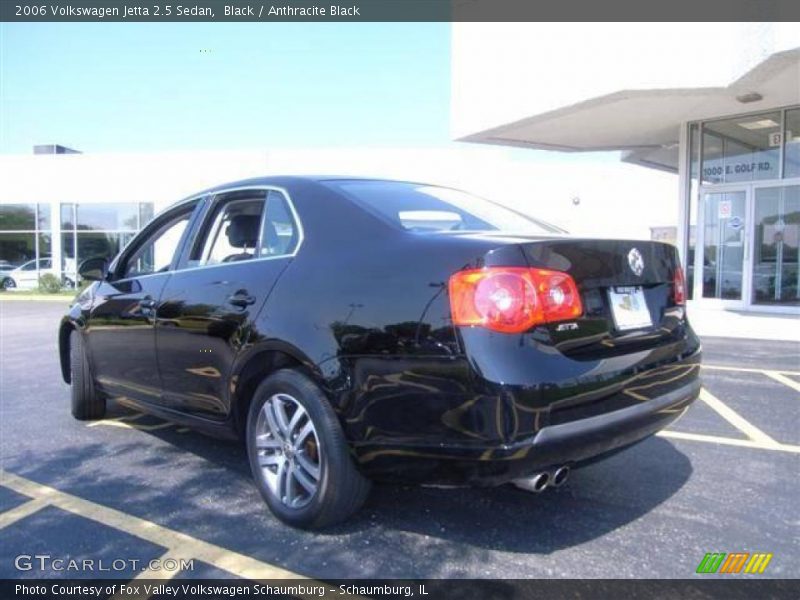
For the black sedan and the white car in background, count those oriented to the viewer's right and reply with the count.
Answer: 0

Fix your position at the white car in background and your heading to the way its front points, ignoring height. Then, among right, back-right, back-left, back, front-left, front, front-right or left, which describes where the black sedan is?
left

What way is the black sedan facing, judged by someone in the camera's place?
facing away from the viewer and to the left of the viewer

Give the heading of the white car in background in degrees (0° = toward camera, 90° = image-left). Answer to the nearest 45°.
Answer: approximately 90°

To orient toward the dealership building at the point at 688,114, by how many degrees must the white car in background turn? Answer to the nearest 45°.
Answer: approximately 135° to its left

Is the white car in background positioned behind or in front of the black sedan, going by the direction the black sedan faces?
in front
